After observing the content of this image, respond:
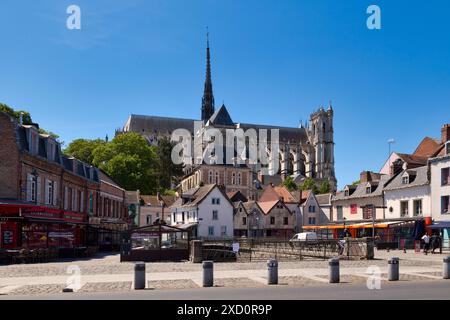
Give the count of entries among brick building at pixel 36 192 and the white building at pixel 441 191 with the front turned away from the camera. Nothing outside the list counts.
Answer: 0

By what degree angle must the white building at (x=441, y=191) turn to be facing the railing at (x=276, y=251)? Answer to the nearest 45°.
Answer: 0° — it already faces it

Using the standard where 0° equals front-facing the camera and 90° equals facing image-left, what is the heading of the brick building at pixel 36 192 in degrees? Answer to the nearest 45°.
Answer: approximately 315°

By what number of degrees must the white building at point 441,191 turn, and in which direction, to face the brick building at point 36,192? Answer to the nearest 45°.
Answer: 0° — it already faces it
